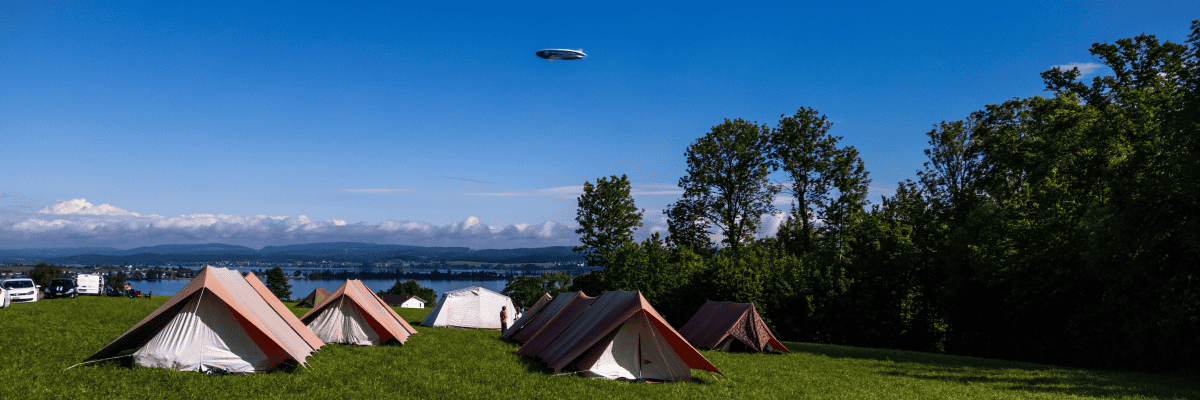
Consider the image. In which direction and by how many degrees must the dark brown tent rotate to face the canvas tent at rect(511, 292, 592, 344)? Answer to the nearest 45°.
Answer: approximately 135° to its right

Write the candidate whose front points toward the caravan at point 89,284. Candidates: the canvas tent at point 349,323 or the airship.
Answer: the airship

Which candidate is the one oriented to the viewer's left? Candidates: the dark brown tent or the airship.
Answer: the airship

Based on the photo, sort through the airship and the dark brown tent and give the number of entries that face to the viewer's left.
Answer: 1

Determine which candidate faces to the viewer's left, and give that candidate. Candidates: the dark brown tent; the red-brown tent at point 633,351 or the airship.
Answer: the airship

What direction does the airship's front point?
to the viewer's left

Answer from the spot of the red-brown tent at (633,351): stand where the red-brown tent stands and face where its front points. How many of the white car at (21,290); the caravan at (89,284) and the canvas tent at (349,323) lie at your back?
3

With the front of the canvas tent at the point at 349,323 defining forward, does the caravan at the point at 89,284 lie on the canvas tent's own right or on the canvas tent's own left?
on the canvas tent's own right

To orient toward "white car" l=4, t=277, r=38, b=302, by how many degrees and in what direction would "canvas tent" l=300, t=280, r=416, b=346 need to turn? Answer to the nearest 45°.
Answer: approximately 90° to its right

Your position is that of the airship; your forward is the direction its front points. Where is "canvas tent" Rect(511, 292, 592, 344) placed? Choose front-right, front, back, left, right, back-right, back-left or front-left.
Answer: left

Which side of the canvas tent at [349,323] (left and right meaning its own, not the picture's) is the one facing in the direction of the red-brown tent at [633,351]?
left

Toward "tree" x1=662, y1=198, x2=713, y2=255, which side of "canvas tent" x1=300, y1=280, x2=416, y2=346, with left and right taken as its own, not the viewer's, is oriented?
back

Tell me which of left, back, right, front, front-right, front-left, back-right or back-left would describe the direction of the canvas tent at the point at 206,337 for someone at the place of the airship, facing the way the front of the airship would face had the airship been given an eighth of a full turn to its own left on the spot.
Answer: front-left

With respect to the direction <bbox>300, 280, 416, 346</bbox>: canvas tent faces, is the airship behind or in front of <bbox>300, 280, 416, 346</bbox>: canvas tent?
behind
